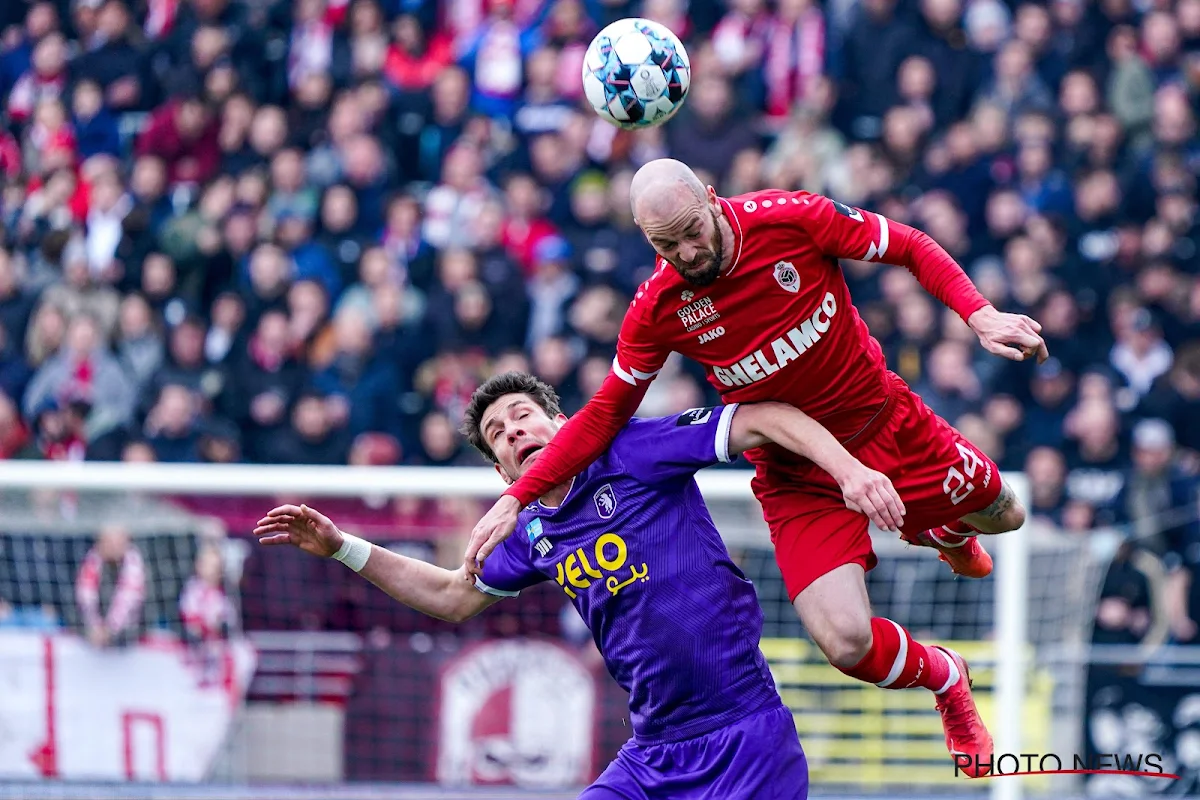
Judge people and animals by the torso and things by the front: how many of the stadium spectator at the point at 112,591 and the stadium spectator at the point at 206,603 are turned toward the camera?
2

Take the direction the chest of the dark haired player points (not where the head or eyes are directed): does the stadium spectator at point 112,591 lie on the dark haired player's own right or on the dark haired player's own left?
on the dark haired player's own right

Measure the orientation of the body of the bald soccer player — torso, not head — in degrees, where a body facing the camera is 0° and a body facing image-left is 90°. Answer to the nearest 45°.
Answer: approximately 0°

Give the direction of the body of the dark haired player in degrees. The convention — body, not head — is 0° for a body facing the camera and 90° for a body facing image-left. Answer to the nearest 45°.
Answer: approximately 45°

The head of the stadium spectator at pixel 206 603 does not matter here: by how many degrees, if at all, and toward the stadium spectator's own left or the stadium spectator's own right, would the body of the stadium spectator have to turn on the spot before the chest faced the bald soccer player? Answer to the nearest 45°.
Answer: approximately 45° to the stadium spectator's own left

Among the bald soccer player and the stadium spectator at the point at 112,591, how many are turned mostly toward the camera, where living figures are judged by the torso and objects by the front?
2

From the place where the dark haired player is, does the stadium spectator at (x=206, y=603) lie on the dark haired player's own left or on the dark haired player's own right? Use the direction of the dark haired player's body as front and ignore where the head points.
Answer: on the dark haired player's own right
